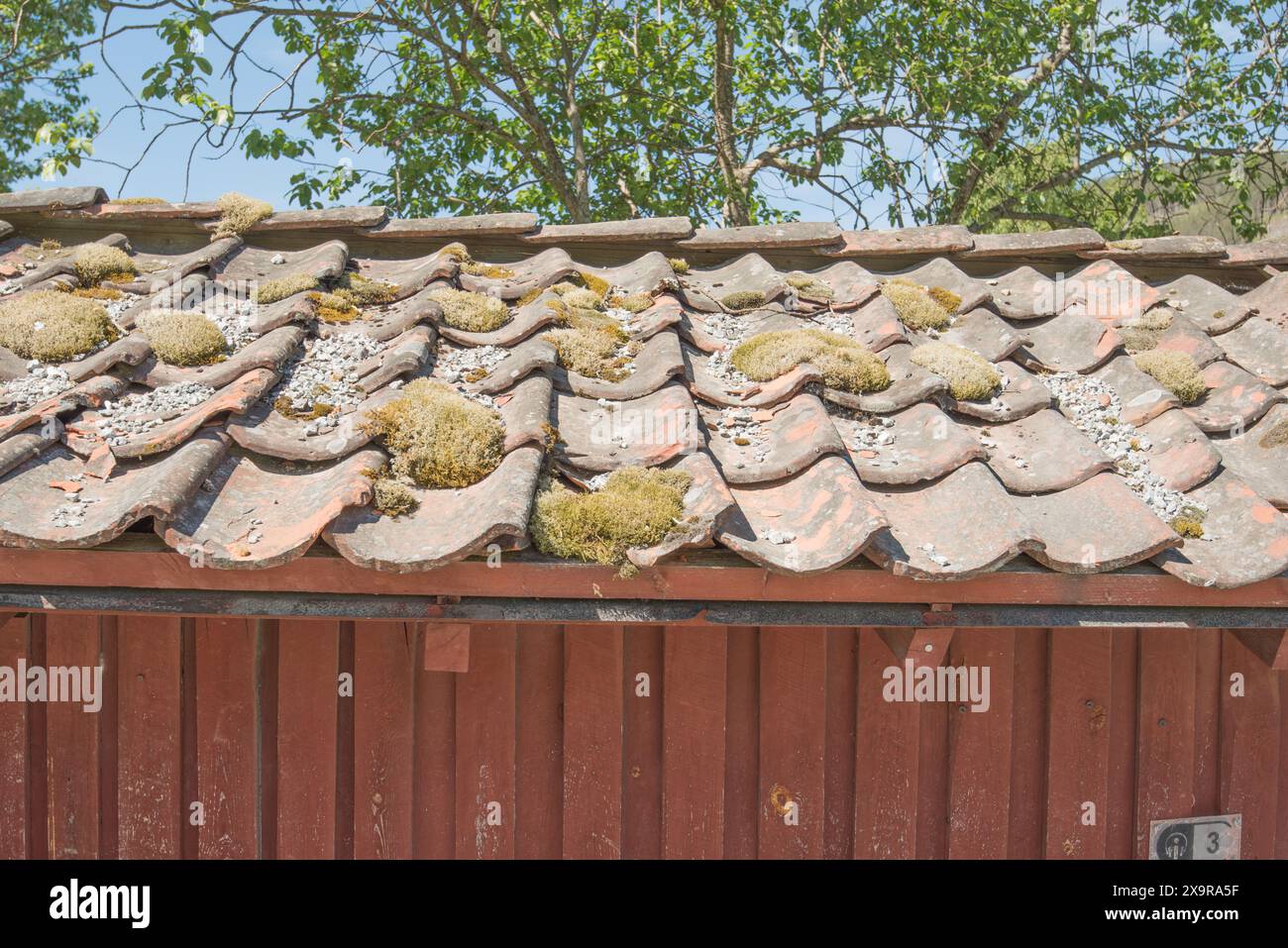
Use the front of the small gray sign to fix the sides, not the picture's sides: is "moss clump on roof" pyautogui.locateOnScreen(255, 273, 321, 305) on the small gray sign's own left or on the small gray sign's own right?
on the small gray sign's own right

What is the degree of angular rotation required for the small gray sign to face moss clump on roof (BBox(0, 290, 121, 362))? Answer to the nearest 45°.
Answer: approximately 45° to its right

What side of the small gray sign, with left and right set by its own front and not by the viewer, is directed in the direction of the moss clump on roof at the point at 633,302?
right

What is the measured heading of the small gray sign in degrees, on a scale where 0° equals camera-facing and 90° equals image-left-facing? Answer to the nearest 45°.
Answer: approximately 0°

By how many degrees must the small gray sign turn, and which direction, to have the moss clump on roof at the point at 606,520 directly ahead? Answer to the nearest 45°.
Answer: approximately 45° to its right

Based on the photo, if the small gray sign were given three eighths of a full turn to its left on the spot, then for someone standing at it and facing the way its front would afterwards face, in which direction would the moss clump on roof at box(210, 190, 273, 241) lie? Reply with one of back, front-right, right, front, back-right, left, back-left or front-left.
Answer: back-left
